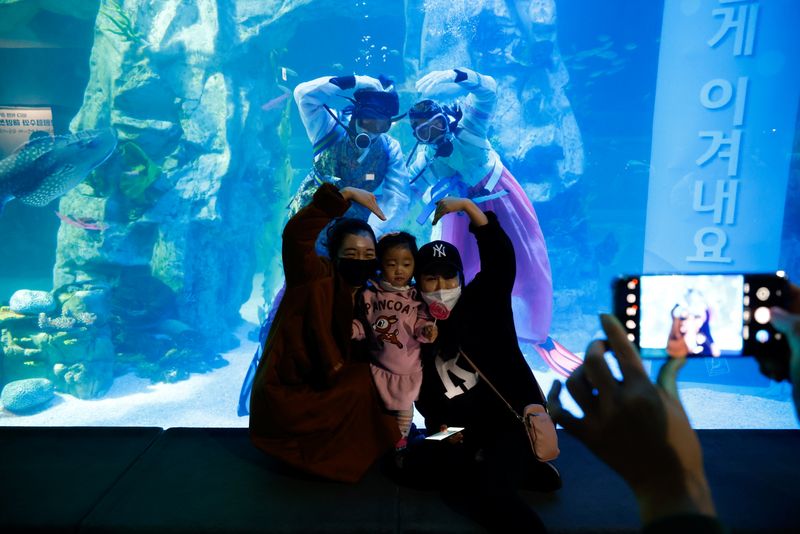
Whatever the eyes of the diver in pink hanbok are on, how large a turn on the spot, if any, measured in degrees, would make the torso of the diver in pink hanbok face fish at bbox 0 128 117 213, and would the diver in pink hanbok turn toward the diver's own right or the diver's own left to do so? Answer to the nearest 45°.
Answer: approximately 45° to the diver's own right

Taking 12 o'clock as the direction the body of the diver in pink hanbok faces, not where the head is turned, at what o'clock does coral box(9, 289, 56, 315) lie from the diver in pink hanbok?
The coral is roughly at 2 o'clock from the diver in pink hanbok.

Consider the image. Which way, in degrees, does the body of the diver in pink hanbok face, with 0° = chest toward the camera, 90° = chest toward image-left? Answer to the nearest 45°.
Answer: approximately 45°
